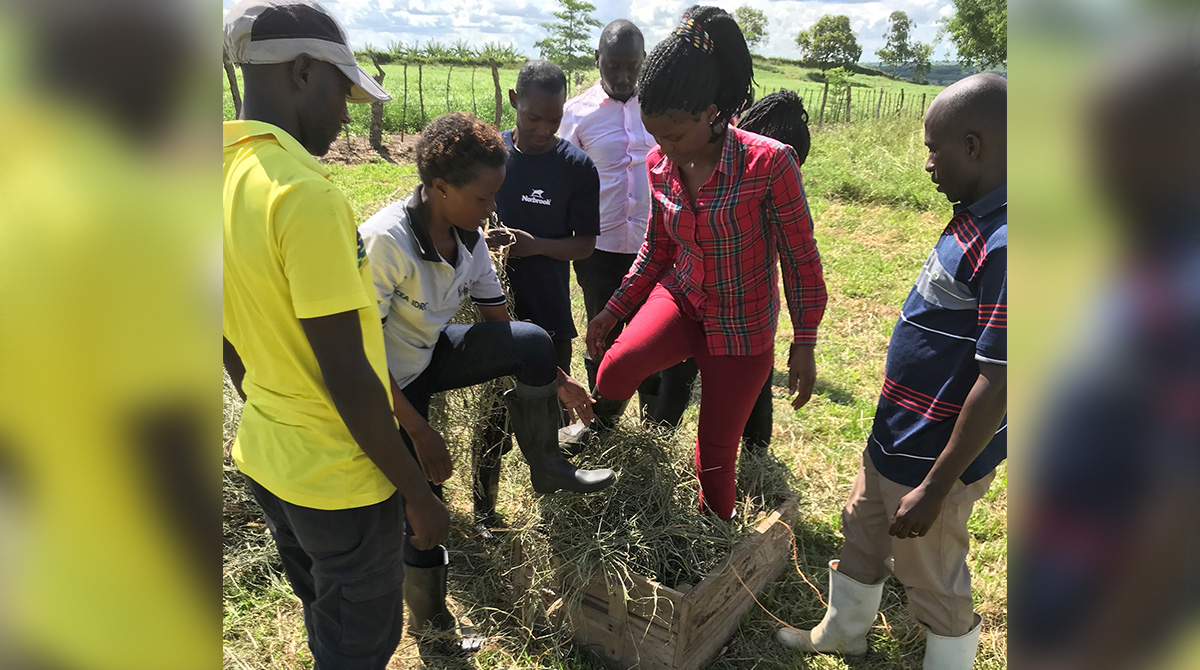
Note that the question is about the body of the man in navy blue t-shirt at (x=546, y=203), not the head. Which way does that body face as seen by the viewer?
toward the camera

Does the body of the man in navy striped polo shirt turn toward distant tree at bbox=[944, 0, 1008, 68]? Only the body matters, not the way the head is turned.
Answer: no

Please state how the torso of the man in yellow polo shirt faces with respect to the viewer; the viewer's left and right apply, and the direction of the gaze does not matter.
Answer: facing away from the viewer and to the right of the viewer

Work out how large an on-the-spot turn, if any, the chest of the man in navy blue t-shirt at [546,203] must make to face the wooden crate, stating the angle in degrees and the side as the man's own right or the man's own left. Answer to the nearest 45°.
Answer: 0° — they already face it

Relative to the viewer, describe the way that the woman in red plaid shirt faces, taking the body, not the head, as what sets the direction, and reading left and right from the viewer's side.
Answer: facing the viewer and to the left of the viewer

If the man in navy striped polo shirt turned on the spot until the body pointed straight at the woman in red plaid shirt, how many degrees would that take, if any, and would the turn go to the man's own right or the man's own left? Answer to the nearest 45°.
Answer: approximately 45° to the man's own right

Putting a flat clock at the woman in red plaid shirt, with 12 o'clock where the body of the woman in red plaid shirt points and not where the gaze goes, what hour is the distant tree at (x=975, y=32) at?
The distant tree is roughly at 5 o'clock from the woman in red plaid shirt.

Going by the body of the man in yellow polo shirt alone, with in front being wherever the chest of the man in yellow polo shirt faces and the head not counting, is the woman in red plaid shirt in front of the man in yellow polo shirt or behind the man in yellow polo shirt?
in front

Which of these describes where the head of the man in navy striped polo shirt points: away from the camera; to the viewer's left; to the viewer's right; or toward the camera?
to the viewer's left

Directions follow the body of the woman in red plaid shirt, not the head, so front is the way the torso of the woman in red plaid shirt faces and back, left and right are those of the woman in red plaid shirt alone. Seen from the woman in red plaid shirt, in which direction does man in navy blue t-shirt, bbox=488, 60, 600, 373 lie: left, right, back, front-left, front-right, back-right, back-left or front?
right

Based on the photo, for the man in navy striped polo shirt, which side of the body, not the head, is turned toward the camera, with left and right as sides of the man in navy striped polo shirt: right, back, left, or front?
left

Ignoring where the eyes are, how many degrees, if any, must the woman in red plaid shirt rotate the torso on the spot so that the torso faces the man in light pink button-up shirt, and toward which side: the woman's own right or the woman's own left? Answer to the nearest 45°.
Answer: approximately 135° to the woman's own right

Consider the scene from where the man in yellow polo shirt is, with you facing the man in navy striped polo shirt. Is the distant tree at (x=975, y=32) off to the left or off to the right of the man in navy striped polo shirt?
left

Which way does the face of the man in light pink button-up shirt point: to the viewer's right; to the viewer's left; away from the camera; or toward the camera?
toward the camera
